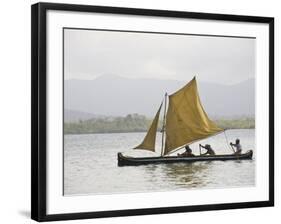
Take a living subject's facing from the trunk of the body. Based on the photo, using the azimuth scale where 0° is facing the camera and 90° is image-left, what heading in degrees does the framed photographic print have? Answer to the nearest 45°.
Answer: approximately 315°
